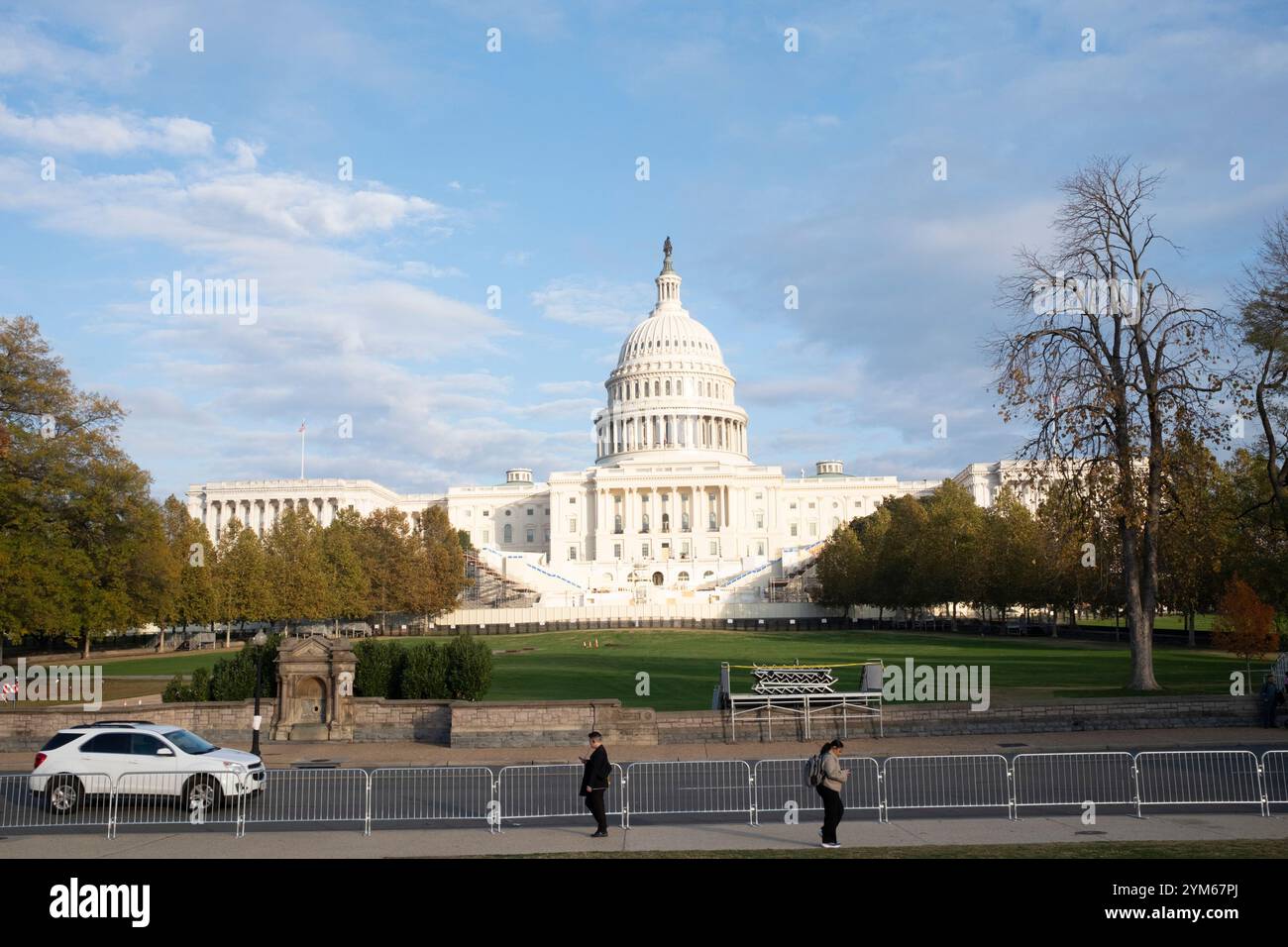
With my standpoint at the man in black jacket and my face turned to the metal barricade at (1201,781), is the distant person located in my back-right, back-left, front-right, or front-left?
front-left

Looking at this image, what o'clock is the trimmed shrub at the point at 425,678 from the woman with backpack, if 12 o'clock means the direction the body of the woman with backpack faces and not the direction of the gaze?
The trimmed shrub is roughly at 8 o'clock from the woman with backpack.

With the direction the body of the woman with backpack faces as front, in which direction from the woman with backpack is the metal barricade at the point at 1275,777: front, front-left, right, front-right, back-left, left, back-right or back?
front-left

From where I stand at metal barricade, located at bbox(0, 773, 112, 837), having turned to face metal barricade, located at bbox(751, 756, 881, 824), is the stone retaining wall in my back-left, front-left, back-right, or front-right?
front-left

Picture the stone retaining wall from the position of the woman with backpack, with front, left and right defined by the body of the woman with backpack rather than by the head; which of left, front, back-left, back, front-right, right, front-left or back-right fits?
left

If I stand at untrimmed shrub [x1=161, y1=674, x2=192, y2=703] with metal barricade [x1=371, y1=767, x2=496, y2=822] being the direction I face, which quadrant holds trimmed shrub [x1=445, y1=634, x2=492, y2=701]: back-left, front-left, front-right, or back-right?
front-left

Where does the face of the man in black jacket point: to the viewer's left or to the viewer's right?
to the viewer's left

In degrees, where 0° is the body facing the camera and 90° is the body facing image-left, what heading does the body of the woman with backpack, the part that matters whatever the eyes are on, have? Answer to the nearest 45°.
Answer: approximately 270°

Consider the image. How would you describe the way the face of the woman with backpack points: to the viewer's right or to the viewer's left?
to the viewer's right

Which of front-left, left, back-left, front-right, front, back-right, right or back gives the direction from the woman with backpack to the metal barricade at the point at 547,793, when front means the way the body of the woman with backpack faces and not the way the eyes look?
back-left

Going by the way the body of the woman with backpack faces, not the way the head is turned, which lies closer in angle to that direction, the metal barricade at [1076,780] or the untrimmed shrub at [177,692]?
the metal barricade

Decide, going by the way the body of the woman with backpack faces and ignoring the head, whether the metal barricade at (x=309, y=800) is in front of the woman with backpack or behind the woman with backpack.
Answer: behind

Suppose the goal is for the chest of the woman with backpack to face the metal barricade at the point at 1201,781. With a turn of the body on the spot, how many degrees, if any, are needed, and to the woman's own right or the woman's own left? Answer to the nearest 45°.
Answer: approximately 45° to the woman's own left
